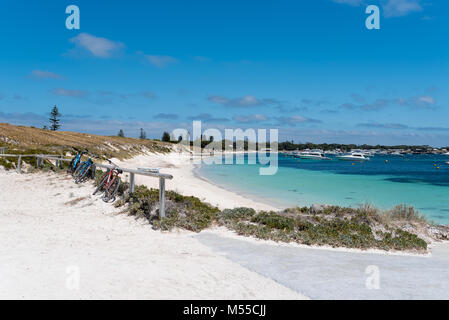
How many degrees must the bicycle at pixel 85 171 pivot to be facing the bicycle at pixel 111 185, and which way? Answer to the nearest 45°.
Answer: approximately 135° to its right

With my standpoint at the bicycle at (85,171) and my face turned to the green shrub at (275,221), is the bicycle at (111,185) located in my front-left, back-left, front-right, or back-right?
front-right
